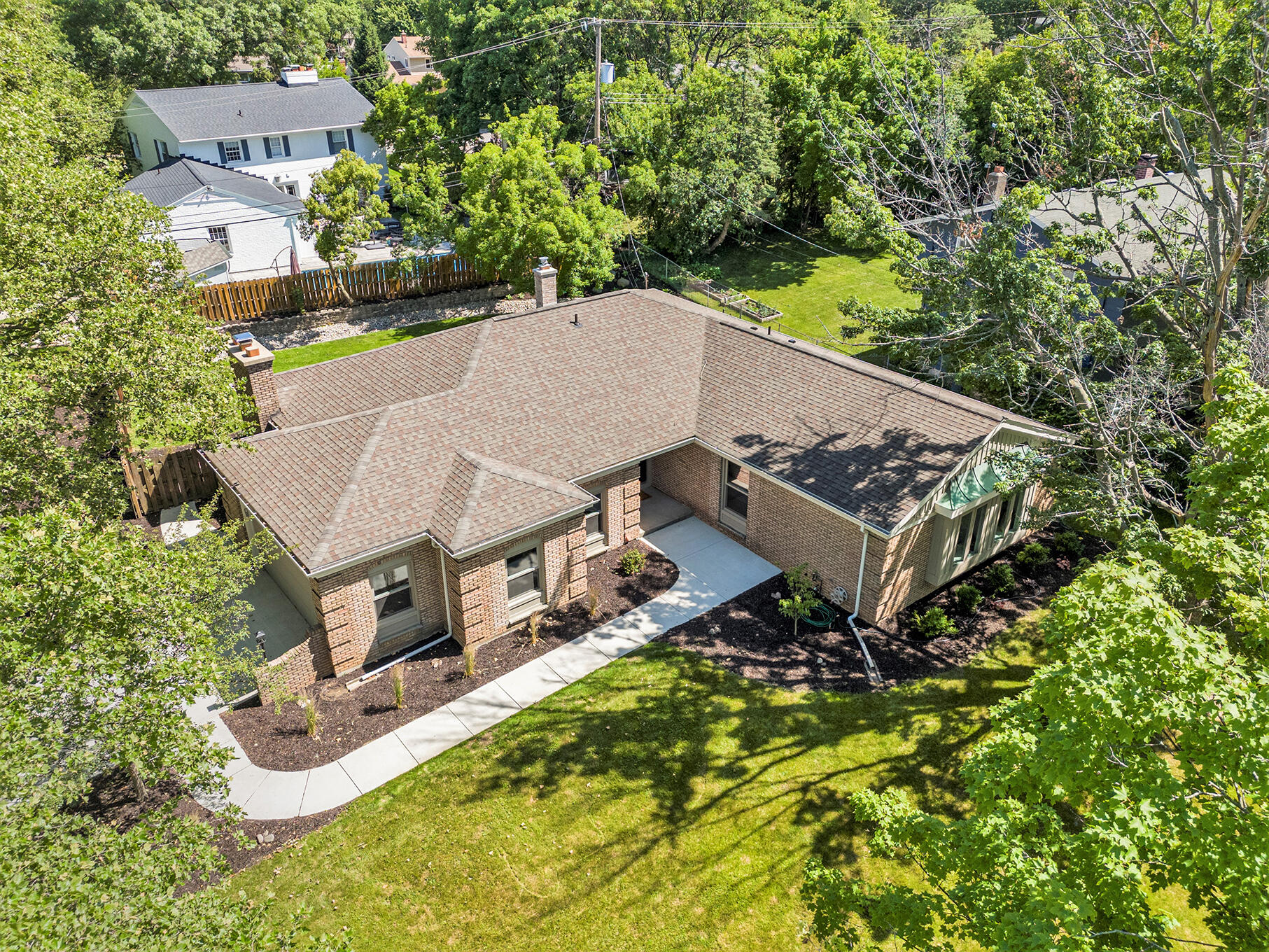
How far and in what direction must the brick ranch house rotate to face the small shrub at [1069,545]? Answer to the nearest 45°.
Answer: approximately 45° to its left

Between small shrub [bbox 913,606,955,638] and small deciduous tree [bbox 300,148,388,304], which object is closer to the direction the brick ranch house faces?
the small shrub

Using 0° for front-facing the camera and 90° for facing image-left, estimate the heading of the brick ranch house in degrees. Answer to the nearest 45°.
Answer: approximately 315°

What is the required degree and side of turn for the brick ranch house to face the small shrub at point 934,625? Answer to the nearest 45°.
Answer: approximately 45° to its left

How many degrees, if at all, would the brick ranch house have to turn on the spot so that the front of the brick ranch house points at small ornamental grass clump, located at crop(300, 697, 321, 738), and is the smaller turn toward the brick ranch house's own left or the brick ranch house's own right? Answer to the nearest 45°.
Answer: approximately 90° to the brick ranch house's own right

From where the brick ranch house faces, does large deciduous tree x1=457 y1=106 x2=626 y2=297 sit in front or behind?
behind

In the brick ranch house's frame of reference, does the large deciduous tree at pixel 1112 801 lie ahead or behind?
ahead

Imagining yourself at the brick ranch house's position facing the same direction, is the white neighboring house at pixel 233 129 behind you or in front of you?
behind

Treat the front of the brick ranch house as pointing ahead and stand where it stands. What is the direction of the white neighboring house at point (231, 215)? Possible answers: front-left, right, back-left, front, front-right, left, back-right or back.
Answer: back

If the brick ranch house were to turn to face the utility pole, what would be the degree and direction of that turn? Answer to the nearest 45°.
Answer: approximately 135° to its left

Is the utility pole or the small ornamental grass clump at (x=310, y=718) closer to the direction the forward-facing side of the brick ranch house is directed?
the small ornamental grass clump
